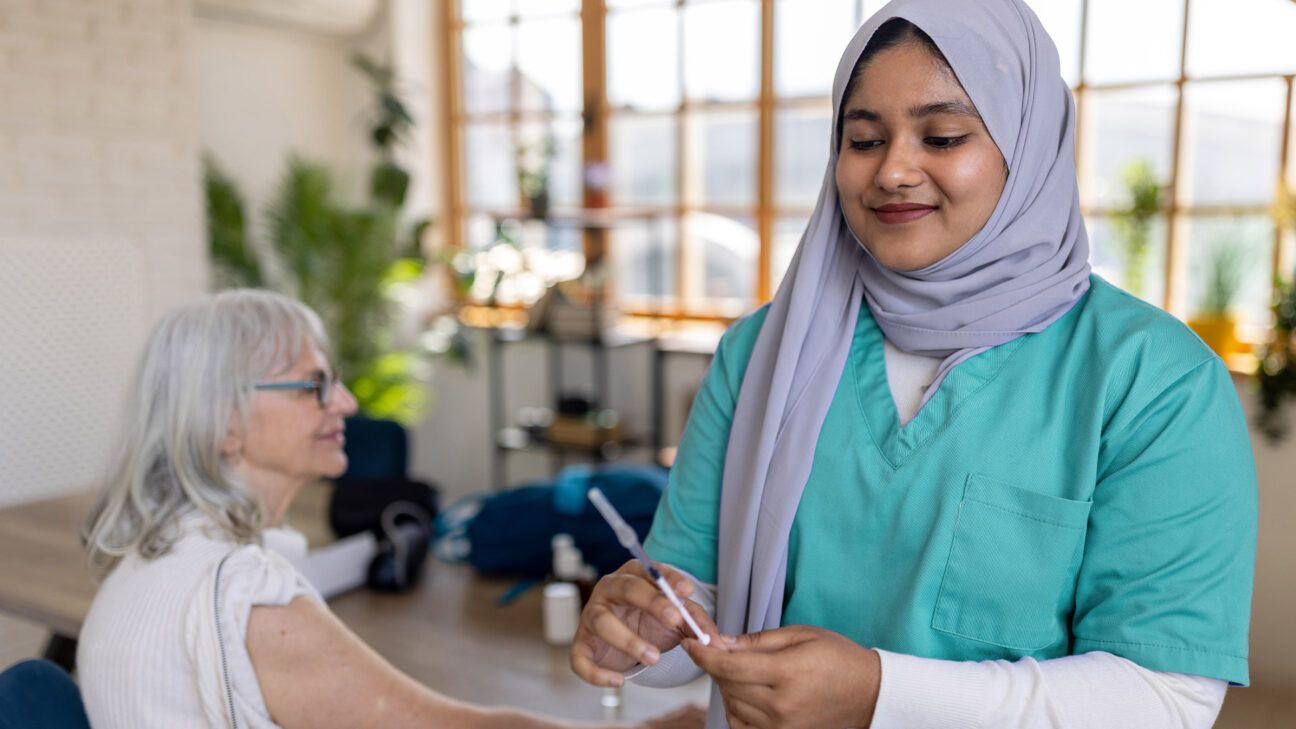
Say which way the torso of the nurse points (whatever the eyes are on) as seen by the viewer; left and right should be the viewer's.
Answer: facing the viewer and to the left of the viewer

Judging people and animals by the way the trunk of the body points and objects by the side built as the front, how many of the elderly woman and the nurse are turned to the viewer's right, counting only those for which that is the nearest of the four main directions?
1

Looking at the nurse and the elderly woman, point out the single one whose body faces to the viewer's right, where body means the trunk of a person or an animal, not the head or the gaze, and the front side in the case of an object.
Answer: the elderly woman

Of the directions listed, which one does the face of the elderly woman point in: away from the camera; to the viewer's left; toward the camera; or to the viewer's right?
to the viewer's right

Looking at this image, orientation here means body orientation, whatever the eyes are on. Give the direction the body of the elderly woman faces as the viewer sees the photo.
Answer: to the viewer's right

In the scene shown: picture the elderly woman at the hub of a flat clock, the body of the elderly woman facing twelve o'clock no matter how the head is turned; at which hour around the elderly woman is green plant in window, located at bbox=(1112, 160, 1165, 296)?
The green plant in window is roughly at 11 o'clock from the elderly woman.

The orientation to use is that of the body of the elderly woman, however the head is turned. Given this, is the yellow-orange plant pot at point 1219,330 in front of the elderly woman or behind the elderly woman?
in front

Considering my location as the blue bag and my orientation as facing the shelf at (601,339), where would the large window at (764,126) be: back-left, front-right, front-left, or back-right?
front-right

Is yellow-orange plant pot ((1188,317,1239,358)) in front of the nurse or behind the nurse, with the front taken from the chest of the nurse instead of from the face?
behind

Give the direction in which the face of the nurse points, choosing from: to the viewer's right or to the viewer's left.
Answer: to the viewer's left

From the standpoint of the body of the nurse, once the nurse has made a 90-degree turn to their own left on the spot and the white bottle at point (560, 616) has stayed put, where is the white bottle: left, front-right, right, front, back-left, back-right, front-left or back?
back

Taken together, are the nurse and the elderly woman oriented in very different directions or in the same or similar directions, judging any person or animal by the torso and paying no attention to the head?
very different directions

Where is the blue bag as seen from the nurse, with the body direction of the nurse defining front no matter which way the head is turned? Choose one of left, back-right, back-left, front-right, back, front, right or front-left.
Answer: right
